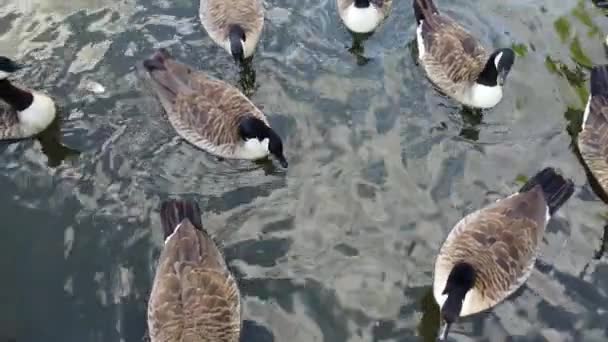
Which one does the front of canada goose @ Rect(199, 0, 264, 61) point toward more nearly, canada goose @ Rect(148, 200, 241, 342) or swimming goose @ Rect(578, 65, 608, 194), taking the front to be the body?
the canada goose

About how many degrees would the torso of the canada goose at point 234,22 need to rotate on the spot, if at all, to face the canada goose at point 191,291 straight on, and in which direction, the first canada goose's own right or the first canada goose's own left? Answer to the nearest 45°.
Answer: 0° — it already faces it

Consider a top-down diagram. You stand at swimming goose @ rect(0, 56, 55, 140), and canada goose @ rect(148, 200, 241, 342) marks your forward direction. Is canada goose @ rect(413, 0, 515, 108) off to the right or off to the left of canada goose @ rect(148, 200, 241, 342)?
left

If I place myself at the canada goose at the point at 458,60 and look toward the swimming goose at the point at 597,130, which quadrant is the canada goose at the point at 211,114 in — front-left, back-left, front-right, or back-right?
back-right

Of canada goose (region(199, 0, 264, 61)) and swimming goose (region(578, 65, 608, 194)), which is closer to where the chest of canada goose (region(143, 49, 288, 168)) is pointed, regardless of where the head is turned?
the swimming goose

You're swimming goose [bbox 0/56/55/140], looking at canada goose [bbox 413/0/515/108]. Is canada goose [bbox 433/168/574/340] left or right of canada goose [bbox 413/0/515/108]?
right

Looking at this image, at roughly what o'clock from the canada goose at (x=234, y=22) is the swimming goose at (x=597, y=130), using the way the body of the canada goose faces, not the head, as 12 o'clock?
The swimming goose is roughly at 10 o'clock from the canada goose.

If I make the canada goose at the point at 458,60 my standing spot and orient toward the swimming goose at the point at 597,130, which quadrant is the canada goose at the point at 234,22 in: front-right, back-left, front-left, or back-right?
back-right

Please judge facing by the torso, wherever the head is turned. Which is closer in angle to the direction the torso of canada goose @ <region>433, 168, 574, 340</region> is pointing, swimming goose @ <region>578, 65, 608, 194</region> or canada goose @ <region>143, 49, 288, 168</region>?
the canada goose

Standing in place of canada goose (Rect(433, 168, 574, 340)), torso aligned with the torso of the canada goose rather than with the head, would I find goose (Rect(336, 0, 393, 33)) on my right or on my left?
on my right

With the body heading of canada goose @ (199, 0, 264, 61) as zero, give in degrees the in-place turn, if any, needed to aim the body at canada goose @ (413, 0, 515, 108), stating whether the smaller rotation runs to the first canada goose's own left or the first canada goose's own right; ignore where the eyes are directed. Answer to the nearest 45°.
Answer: approximately 90° to the first canada goose's own left

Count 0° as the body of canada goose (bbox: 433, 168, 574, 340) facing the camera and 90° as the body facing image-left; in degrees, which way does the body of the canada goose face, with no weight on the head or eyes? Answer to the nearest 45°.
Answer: approximately 45°

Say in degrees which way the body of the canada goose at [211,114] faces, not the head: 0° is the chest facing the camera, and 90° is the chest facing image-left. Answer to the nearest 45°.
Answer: approximately 315°

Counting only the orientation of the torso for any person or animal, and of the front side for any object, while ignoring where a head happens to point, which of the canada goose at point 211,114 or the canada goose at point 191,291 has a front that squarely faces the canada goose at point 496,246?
the canada goose at point 211,114
